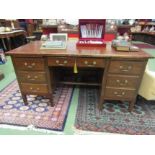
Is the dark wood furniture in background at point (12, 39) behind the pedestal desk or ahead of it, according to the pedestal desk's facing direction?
behind

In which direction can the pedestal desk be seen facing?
toward the camera

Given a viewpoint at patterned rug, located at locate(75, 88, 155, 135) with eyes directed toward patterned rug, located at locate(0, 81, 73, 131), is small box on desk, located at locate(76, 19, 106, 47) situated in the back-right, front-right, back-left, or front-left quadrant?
front-right

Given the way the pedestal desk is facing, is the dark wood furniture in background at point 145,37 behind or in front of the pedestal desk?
behind
